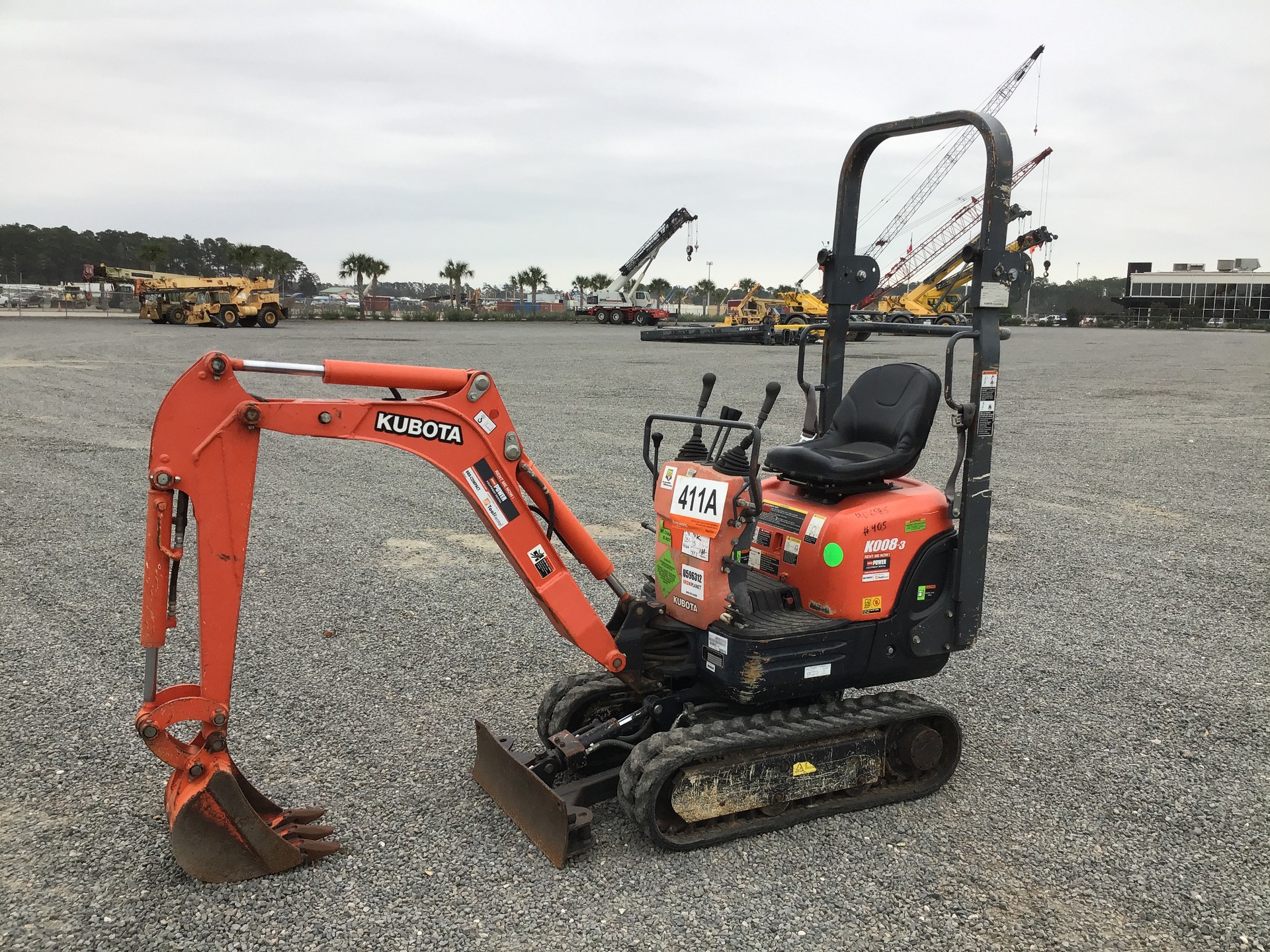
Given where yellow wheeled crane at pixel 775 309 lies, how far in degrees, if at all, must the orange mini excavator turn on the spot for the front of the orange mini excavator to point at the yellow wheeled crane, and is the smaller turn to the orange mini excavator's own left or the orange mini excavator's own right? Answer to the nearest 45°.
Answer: approximately 135° to the orange mini excavator's own right

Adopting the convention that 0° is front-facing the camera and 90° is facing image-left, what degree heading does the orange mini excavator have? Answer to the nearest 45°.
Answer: approximately 45°
